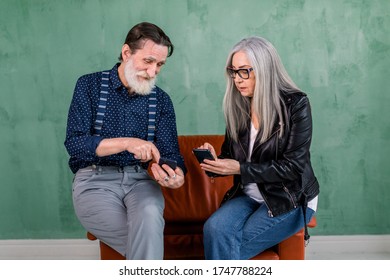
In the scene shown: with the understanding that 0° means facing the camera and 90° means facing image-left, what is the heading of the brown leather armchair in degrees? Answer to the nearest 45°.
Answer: approximately 0°
